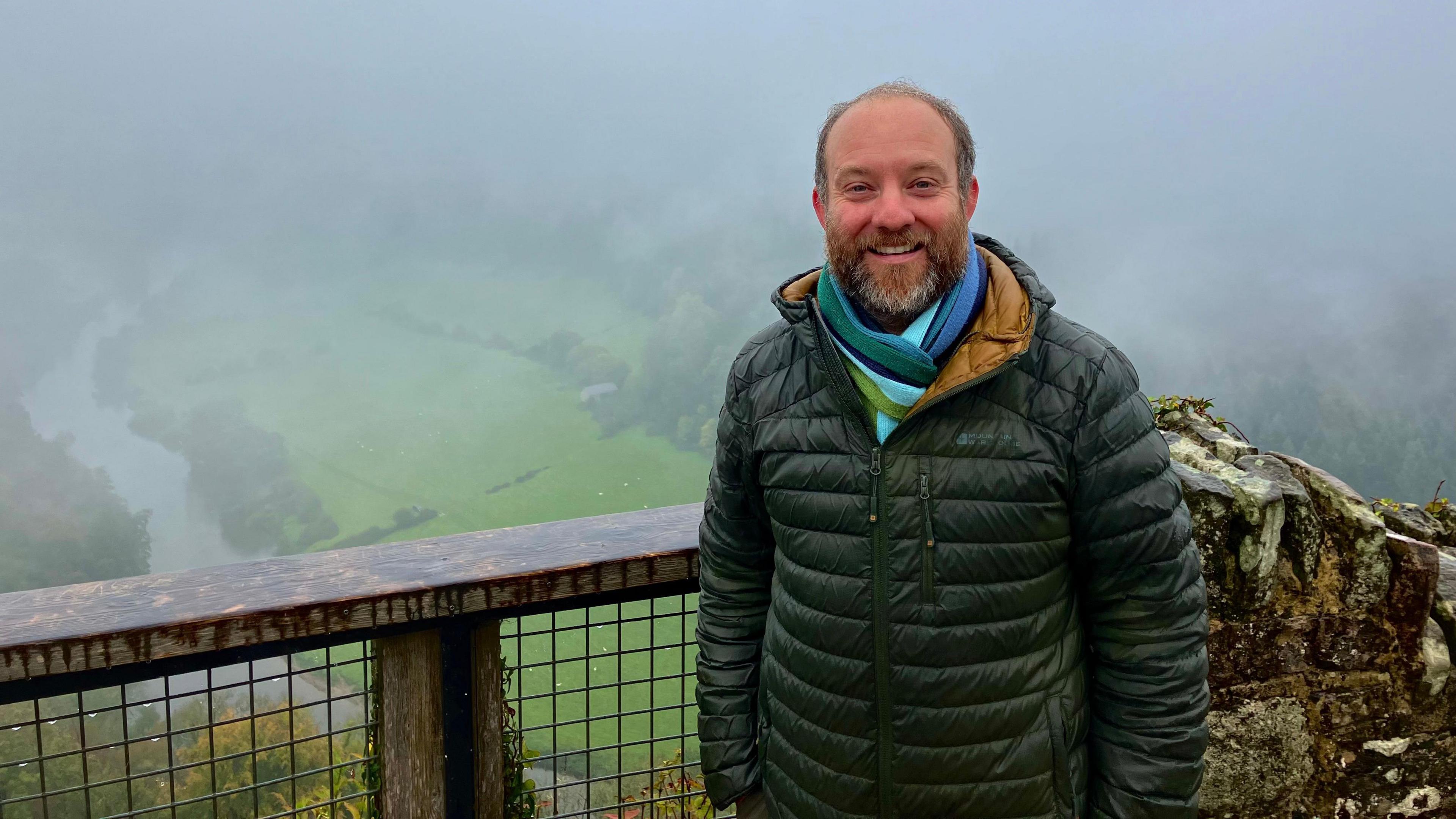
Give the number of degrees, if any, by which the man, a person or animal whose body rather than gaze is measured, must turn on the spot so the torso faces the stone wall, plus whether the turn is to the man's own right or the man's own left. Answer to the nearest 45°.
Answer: approximately 135° to the man's own left

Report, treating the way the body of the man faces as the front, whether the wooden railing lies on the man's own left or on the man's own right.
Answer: on the man's own right

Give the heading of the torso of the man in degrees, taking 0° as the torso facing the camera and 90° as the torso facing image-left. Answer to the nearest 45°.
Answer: approximately 0°

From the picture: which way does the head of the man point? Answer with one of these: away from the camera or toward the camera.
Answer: toward the camera
